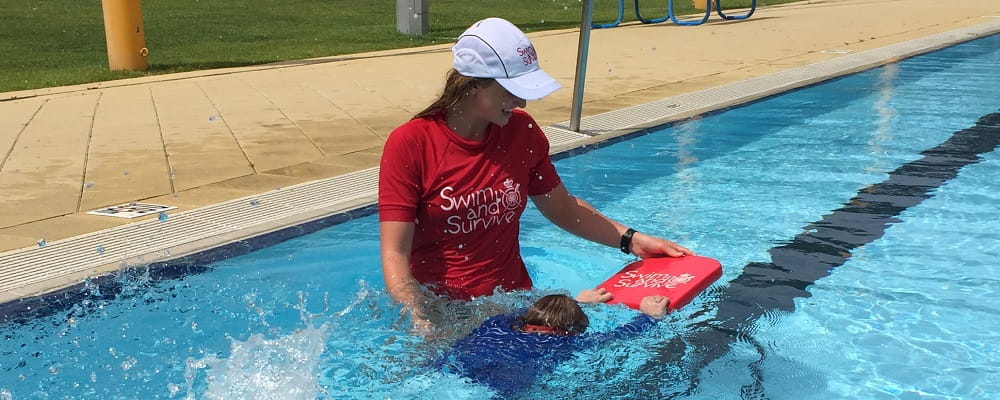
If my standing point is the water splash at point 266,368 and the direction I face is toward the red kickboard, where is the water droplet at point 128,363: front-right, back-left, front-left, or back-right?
back-left

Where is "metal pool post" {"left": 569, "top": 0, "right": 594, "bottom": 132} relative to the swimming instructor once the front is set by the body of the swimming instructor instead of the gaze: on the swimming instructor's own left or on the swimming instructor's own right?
on the swimming instructor's own left

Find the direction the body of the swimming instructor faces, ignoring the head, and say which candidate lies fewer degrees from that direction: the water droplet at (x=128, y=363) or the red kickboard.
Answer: the red kickboard

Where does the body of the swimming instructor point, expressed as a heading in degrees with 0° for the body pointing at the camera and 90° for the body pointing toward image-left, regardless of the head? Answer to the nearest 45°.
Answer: approximately 315°

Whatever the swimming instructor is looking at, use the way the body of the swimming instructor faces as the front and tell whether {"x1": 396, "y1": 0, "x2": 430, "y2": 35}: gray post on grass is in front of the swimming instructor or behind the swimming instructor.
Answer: behind

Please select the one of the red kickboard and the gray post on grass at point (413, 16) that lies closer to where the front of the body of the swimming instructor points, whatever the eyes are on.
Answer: the red kickboard

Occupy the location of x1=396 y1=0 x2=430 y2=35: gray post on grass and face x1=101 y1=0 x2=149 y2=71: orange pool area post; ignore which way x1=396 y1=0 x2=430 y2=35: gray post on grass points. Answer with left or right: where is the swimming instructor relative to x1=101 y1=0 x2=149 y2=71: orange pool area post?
left
